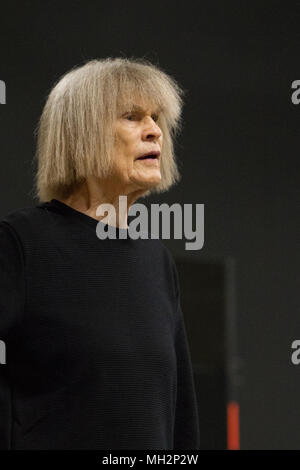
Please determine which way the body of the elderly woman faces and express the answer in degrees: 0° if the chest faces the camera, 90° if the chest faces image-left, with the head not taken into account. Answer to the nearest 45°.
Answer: approximately 315°

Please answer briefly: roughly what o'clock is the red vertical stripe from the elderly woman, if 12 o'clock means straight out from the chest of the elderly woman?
The red vertical stripe is roughly at 8 o'clock from the elderly woman.
